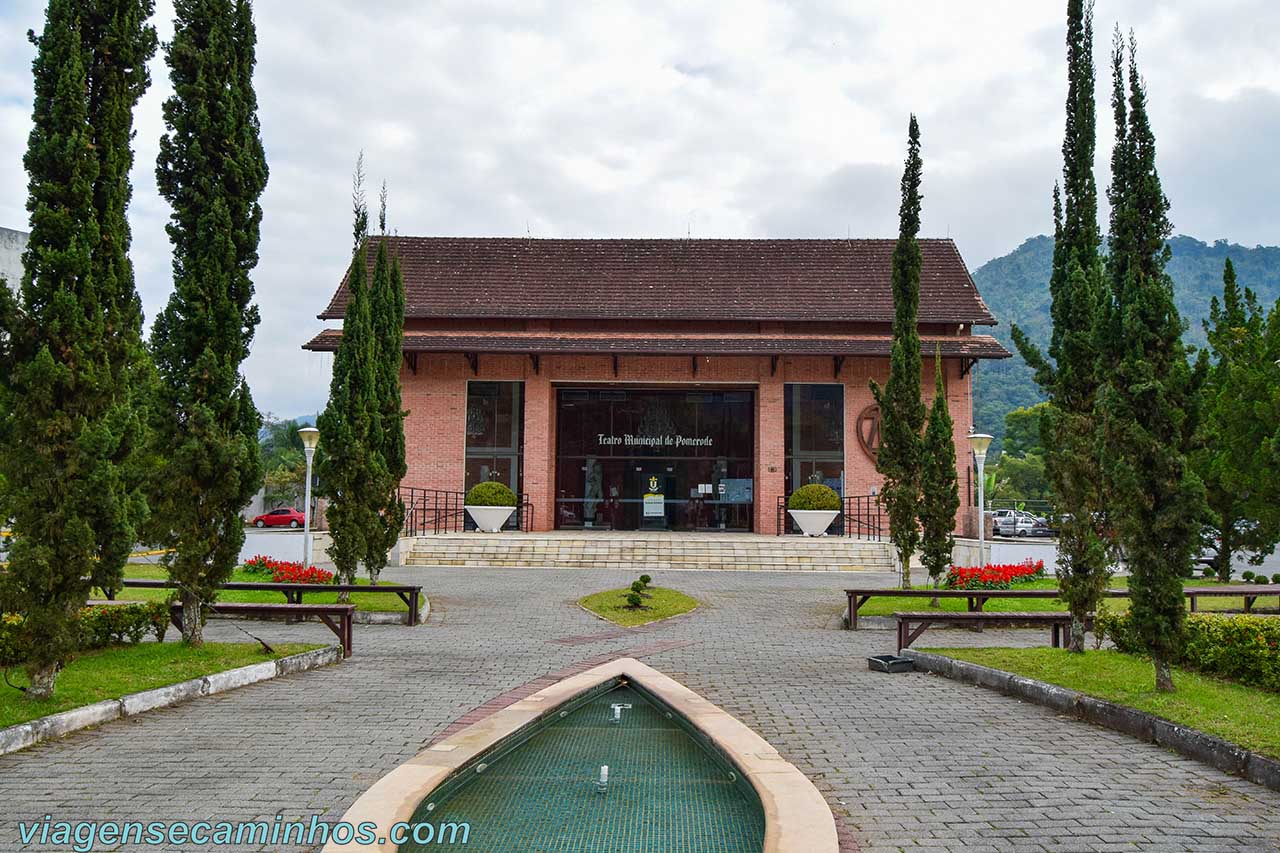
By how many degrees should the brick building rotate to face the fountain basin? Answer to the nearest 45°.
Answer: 0° — it already faces it

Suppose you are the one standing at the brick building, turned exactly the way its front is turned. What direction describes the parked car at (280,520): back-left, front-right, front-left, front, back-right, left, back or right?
back-right

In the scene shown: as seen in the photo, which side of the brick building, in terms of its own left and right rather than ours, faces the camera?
front

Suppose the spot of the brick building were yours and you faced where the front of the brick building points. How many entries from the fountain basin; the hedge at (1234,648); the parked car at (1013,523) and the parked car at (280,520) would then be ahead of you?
2

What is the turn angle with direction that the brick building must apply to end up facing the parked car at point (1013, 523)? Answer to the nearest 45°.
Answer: approximately 135° to its left

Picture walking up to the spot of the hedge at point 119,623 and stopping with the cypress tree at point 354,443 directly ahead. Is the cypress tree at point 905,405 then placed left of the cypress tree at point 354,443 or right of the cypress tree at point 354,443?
right

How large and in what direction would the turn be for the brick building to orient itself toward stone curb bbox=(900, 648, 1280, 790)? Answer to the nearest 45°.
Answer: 0° — it already faces it

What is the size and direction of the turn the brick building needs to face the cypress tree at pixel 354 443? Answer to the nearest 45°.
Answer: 0° — it already faces it

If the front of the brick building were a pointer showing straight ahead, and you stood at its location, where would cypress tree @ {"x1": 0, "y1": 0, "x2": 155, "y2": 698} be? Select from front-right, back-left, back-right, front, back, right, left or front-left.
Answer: front

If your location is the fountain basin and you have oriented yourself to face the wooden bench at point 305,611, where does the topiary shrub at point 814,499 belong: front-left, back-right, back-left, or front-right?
front-right

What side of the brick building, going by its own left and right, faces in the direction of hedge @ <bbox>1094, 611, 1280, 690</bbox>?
front

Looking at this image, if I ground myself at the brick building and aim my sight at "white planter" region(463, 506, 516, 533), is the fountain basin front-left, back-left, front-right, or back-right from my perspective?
front-left

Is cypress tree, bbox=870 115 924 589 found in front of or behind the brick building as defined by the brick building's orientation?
in front

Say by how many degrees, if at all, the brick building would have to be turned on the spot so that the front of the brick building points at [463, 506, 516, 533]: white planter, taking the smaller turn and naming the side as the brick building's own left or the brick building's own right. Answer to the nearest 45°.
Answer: approximately 45° to the brick building's own right

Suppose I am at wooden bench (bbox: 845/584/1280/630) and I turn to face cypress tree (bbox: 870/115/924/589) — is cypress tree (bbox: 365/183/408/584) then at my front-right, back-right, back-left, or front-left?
front-left
